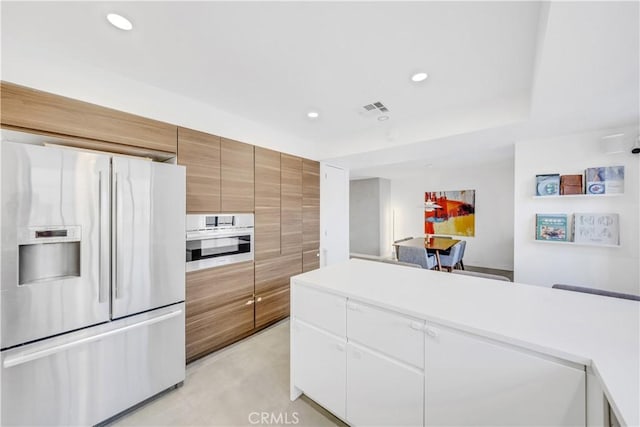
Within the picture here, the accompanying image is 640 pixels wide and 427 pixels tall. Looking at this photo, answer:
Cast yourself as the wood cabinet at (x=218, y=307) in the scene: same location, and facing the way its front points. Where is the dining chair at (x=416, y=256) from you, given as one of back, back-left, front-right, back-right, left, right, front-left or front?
front-left

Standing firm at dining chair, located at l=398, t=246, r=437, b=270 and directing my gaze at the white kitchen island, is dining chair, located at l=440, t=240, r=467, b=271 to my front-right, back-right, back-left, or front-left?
back-left

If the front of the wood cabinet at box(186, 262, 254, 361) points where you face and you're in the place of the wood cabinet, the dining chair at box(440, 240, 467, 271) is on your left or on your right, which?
on your left

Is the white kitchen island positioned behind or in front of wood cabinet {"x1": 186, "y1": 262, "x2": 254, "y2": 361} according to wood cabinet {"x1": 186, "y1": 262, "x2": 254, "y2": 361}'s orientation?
in front

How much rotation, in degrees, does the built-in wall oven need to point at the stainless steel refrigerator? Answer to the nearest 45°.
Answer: approximately 90° to its right

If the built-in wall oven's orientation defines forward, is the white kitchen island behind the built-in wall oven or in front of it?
in front

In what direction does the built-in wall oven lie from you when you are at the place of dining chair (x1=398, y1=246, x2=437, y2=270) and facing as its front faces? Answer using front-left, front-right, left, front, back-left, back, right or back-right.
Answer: back

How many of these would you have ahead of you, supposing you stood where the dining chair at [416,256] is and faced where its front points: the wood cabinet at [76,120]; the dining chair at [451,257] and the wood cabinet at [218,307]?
1

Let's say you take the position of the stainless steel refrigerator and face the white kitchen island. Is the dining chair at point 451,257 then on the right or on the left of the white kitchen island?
left

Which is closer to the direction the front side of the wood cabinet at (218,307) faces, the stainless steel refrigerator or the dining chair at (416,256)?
the dining chair

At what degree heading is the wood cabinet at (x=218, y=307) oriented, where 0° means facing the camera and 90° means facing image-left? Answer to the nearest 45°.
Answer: approximately 315°

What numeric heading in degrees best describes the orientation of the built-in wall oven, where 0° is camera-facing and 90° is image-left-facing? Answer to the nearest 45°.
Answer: approximately 315°

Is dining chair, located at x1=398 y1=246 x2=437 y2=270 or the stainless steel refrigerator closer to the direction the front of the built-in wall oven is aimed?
the dining chair

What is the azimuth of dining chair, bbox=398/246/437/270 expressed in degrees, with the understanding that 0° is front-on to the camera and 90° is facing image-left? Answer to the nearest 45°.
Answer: approximately 225°

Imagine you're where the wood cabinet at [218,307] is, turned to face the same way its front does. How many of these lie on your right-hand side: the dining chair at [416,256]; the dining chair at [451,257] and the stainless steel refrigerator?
1

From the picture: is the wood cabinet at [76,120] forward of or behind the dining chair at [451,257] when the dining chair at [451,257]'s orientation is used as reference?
forward
